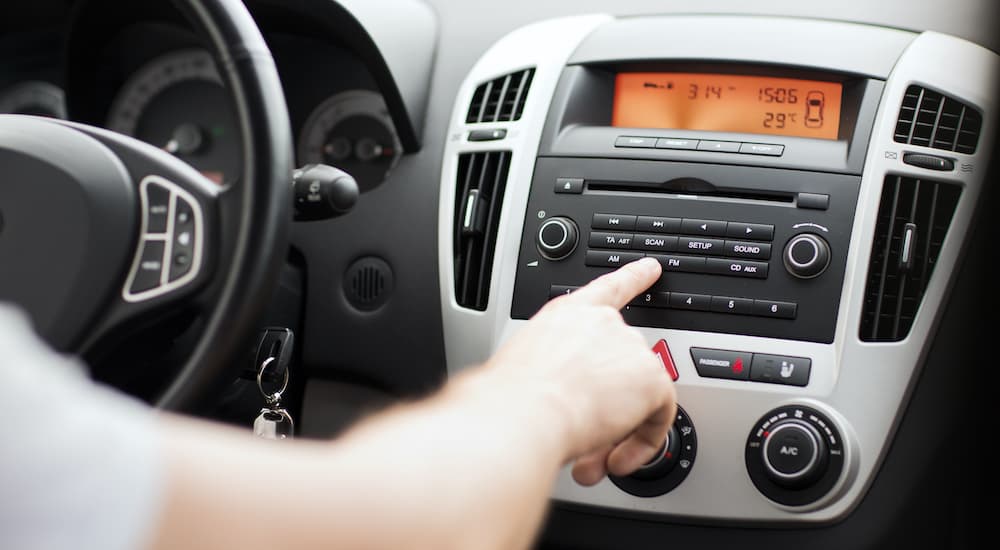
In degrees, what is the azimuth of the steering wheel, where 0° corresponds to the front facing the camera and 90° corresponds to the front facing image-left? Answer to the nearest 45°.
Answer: approximately 0°
